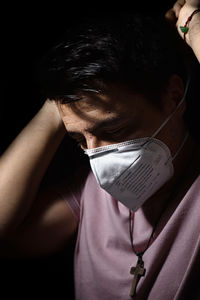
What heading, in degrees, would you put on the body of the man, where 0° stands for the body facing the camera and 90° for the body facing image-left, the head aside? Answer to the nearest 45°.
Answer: approximately 45°

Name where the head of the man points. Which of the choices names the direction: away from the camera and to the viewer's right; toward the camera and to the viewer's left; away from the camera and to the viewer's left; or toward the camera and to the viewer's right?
toward the camera and to the viewer's left
